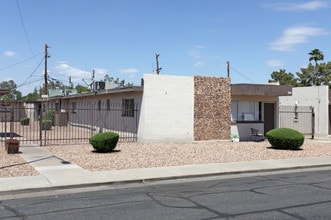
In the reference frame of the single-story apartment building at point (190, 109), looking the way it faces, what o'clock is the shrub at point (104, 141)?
The shrub is roughly at 1 o'clock from the single-story apartment building.

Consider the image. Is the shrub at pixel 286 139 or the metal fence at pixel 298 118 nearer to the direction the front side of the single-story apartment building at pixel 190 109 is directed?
the shrub

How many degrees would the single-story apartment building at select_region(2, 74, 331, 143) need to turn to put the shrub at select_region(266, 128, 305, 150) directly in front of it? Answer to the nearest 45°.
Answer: approximately 45° to its left

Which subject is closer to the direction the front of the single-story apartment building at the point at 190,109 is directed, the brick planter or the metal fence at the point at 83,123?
the brick planter

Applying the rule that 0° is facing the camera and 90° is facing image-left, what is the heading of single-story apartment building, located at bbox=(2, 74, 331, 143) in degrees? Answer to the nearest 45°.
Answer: approximately 0°

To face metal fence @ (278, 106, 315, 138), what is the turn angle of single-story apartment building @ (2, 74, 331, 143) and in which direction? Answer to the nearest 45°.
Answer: approximately 135° to its left
